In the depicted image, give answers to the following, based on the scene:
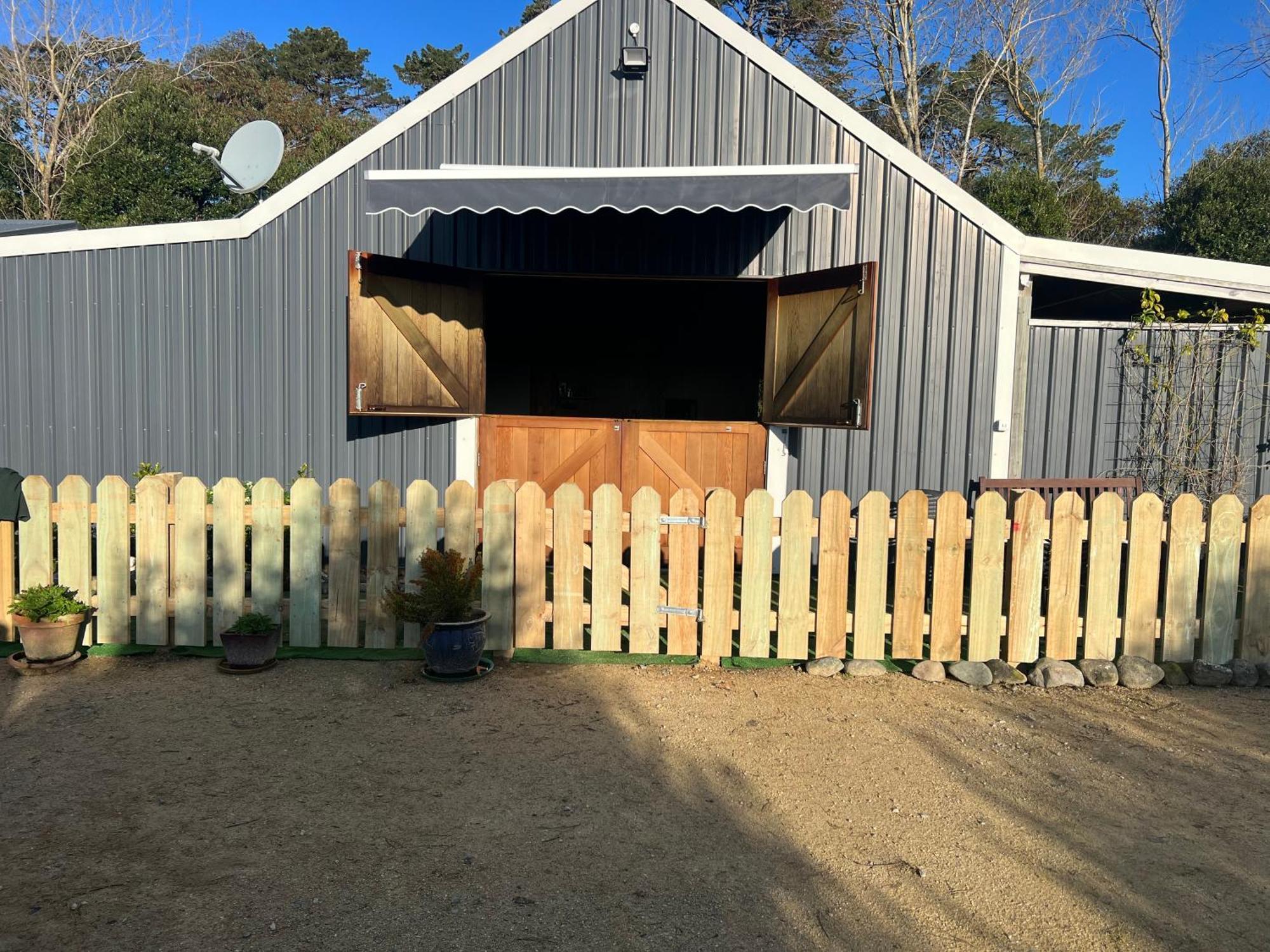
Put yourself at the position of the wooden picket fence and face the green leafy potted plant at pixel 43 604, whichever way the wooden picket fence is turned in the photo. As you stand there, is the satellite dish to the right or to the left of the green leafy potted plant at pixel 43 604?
right

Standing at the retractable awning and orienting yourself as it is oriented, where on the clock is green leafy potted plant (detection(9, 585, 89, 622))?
The green leafy potted plant is roughly at 2 o'clock from the retractable awning.

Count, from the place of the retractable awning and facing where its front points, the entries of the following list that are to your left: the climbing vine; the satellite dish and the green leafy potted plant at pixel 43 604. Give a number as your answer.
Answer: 1

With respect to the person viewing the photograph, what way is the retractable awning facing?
facing the viewer

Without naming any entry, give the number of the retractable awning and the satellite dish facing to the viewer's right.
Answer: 0

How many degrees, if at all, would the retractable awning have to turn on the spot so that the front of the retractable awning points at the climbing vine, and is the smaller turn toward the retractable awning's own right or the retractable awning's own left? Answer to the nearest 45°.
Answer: approximately 90° to the retractable awning's own left

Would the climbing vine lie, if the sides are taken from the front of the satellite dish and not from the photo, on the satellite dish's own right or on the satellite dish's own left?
on the satellite dish's own left

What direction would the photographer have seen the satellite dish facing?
facing the viewer and to the left of the viewer

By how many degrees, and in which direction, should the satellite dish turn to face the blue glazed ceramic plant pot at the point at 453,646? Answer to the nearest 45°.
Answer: approximately 45° to its left

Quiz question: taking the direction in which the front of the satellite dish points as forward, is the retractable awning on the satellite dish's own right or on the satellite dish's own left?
on the satellite dish's own left
